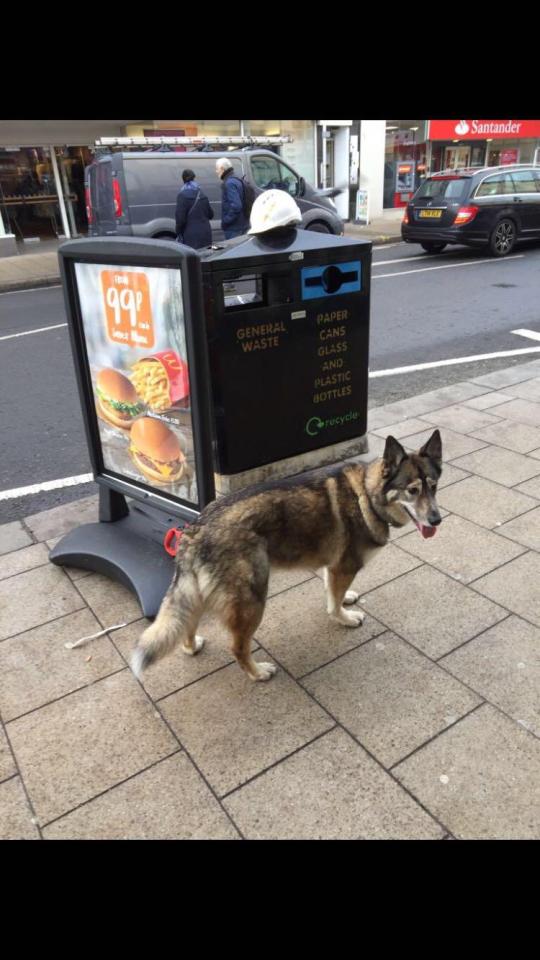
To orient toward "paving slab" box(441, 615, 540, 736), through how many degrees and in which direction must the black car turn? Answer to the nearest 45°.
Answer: approximately 135° to its right

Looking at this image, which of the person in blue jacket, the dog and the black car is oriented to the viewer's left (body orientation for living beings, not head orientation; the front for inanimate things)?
the person in blue jacket

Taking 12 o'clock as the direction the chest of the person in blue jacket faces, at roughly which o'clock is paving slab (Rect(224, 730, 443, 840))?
The paving slab is roughly at 9 o'clock from the person in blue jacket.

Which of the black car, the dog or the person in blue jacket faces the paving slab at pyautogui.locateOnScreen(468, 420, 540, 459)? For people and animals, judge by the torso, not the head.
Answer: the dog

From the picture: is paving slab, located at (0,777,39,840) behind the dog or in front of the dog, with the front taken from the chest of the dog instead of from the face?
behind

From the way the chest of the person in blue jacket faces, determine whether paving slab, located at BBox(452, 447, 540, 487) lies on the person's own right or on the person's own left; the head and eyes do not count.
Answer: on the person's own left

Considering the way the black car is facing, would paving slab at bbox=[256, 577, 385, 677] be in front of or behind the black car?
behind

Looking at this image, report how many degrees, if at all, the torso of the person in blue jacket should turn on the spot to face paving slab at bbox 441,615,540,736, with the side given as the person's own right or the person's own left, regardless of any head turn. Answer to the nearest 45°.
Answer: approximately 90° to the person's own left

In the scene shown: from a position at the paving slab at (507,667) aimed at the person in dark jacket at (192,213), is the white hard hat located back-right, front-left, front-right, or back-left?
front-left

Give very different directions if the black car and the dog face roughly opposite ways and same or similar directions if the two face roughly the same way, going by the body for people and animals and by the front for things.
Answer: same or similar directions

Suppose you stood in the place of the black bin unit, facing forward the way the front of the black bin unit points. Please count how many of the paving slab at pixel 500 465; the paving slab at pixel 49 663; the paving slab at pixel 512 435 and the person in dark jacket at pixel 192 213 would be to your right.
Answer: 1

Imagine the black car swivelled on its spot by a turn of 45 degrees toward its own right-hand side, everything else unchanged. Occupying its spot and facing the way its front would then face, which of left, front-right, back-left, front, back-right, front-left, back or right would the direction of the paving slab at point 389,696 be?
right

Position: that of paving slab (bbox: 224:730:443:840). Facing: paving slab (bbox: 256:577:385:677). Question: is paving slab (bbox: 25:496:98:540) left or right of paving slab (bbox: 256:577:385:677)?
left

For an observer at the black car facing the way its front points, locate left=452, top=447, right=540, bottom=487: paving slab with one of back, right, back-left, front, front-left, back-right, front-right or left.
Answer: back-right

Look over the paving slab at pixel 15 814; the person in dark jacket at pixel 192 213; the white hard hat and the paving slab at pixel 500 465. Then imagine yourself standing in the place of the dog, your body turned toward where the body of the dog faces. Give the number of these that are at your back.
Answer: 1

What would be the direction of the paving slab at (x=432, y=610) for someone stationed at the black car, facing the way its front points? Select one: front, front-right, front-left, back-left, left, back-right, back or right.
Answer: back-right

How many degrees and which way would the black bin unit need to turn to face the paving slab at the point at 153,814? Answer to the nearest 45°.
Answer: approximately 45° to its right
